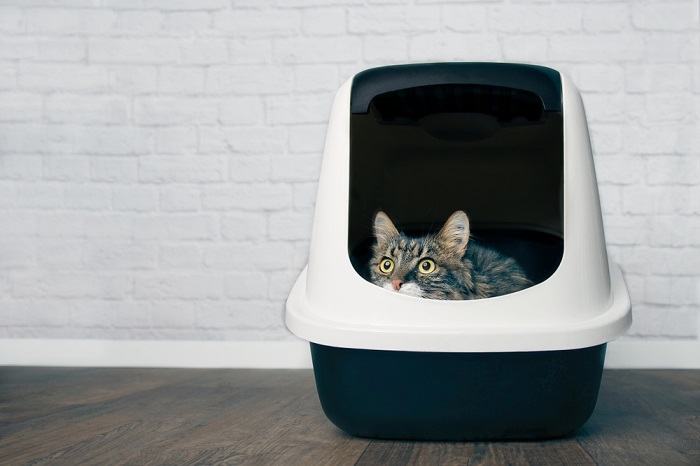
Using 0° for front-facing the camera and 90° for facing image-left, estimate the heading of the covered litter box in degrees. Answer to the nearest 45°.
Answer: approximately 0°

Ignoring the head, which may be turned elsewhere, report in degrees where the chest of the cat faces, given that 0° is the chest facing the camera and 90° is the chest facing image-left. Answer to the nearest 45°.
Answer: approximately 45°
